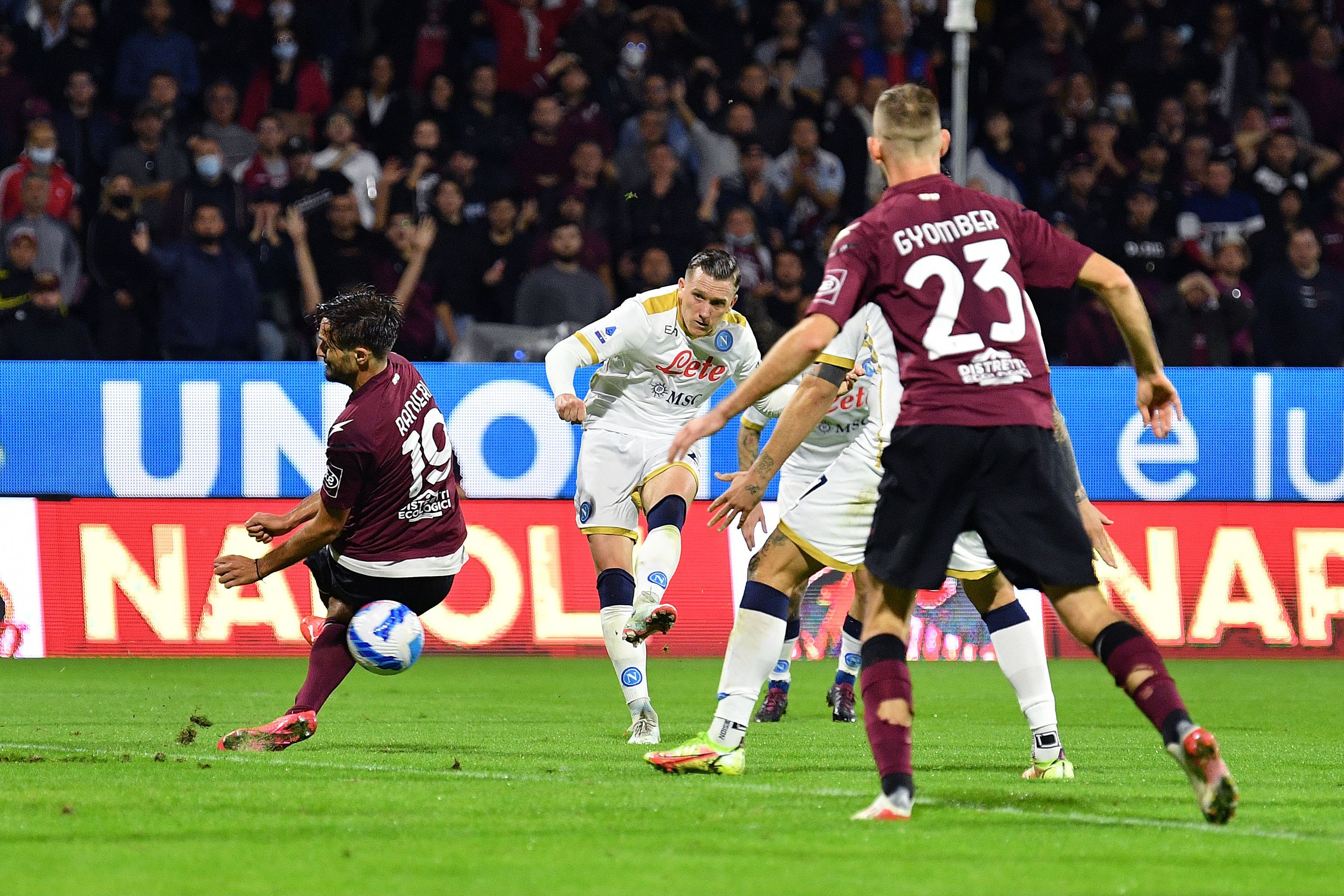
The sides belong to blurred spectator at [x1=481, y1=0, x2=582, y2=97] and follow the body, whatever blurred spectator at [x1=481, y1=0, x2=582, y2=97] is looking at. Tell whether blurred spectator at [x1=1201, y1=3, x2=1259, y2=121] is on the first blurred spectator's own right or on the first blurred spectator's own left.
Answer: on the first blurred spectator's own left

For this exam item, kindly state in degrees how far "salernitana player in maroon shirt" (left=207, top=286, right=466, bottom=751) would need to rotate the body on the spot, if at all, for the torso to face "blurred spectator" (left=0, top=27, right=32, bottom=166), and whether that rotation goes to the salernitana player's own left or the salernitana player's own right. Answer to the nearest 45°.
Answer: approximately 45° to the salernitana player's own right

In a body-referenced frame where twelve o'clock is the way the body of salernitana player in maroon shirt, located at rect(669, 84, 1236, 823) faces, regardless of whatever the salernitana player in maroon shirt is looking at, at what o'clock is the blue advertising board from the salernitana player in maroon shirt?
The blue advertising board is roughly at 11 o'clock from the salernitana player in maroon shirt.

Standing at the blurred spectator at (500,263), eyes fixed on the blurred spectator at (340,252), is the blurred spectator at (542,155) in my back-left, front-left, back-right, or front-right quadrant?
back-right

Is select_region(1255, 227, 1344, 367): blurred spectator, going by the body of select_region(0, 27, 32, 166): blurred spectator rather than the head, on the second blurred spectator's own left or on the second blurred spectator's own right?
on the second blurred spectator's own left

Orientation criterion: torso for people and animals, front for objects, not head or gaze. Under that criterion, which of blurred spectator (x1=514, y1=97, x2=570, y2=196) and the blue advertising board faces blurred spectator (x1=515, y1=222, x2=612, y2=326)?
blurred spectator (x1=514, y1=97, x2=570, y2=196)
